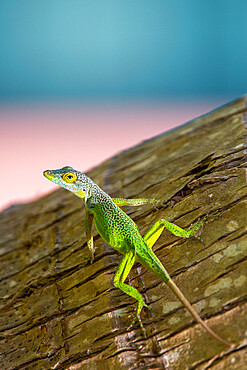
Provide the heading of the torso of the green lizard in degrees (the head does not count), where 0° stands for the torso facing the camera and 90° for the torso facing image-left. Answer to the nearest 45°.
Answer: approximately 90°
